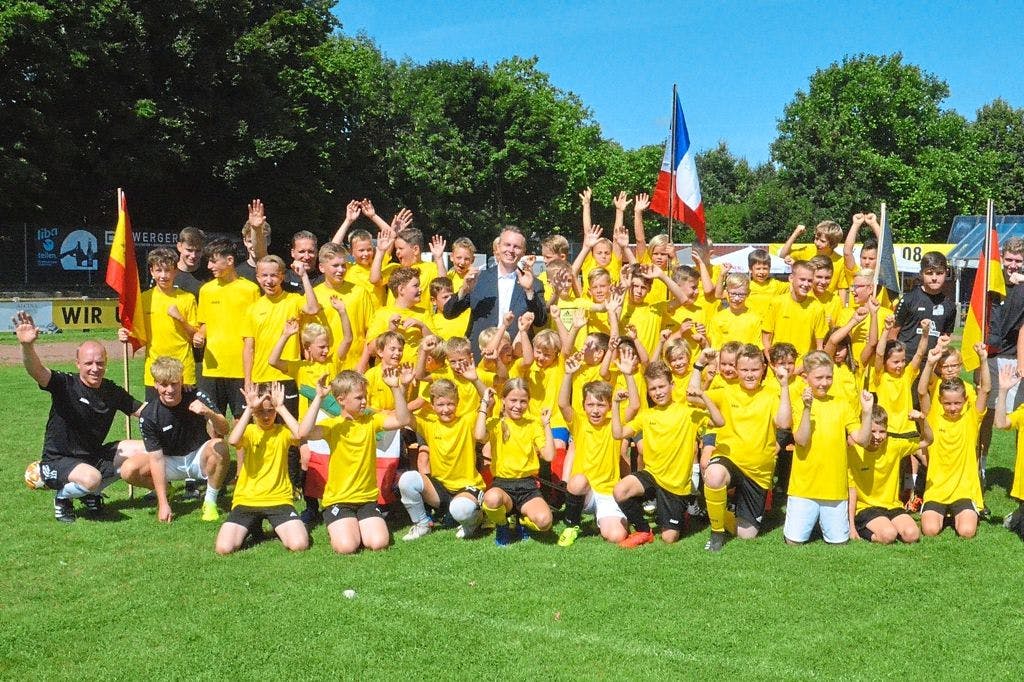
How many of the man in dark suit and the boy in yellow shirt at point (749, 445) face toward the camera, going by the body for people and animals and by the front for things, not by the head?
2

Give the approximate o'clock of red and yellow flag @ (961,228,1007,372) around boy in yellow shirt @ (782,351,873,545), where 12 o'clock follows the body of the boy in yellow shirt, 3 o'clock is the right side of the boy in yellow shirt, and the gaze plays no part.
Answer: The red and yellow flag is roughly at 7 o'clock from the boy in yellow shirt.

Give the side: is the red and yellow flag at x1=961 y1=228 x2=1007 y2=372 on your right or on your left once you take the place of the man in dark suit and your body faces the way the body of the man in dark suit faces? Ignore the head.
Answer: on your left

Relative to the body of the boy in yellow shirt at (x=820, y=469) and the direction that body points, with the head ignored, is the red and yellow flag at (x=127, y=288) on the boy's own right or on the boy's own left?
on the boy's own right

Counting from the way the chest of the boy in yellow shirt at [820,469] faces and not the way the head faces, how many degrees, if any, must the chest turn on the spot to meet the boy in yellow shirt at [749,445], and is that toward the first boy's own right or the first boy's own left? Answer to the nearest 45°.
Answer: approximately 90° to the first boy's own right

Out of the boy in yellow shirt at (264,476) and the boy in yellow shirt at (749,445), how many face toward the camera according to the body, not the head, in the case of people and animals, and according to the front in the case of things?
2

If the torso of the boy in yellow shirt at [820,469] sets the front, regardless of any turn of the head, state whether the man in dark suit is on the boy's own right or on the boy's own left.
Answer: on the boy's own right

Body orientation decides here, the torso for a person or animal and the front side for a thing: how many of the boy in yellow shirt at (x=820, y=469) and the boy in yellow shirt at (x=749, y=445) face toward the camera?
2

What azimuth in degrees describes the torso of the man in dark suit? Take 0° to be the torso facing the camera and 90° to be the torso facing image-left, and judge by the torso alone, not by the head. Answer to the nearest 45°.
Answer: approximately 0°

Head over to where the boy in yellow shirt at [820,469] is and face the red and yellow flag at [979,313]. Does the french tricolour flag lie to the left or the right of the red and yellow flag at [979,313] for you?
left
